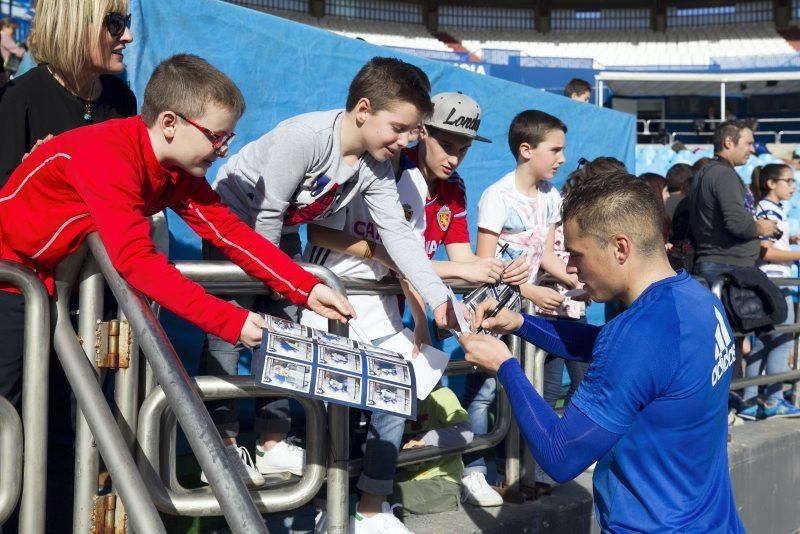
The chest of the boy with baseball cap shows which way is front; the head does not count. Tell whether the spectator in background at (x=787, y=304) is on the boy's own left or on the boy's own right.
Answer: on the boy's own left

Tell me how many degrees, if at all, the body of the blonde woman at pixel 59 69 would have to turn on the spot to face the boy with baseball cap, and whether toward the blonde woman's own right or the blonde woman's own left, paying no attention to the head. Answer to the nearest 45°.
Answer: approximately 45° to the blonde woman's own left

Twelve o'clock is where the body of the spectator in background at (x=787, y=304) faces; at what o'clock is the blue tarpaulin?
The blue tarpaulin is roughly at 4 o'clock from the spectator in background.

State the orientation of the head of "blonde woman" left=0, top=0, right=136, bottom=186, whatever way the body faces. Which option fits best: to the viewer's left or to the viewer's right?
to the viewer's right

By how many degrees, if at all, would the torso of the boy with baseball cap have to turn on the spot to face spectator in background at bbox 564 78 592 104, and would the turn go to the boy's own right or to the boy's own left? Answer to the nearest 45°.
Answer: approximately 135° to the boy's own left

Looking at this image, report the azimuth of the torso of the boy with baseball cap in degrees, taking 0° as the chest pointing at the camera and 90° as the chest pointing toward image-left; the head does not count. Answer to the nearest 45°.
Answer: approximately 315°

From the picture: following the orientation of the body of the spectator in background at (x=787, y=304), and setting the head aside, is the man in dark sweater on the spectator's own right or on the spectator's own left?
on the spectator's own right

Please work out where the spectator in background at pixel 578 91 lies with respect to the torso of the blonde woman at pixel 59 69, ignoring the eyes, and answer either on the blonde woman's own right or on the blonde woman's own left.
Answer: on the blonde woman's own left

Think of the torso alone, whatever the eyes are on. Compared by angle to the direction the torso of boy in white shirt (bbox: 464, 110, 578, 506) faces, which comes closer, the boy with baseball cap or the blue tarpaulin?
the boy with baseball cap

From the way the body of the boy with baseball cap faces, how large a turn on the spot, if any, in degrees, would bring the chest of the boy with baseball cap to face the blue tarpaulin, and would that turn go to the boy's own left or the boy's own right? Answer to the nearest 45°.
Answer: approximately 180°
